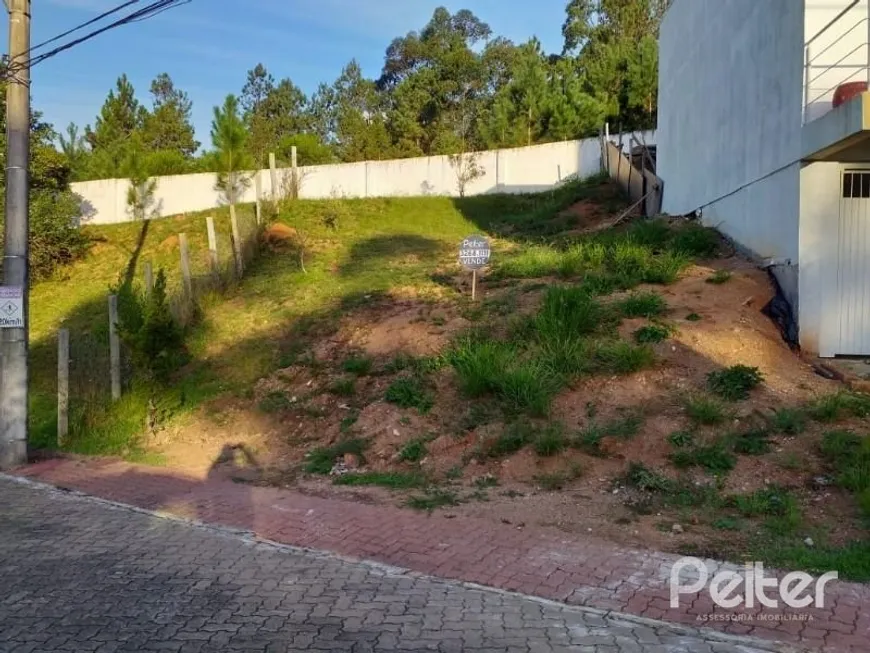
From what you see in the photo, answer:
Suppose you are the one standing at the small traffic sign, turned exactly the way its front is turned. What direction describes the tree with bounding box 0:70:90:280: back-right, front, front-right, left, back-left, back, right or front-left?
back

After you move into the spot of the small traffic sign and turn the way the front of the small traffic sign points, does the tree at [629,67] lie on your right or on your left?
on your left

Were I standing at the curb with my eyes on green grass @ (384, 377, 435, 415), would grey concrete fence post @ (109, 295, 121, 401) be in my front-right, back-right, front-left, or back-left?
front-left

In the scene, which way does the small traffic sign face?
toward the camera

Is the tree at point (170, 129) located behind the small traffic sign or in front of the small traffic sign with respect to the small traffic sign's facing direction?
behind

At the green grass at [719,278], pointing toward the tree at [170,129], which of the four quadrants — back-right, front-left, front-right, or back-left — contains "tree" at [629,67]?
front-right

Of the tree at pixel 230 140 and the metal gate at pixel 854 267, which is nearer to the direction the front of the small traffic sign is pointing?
the metal gate

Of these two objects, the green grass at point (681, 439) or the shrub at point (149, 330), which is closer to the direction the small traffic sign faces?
the green grass

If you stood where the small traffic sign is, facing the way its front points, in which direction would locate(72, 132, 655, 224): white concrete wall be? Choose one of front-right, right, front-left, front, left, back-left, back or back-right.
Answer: back-left

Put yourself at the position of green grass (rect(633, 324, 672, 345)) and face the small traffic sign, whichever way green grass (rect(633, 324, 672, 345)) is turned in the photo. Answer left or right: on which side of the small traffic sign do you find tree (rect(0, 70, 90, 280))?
right

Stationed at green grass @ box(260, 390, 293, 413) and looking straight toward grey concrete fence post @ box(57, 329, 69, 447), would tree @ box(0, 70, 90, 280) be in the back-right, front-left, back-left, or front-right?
front-right

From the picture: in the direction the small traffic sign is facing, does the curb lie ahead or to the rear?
ahead
